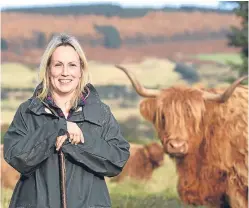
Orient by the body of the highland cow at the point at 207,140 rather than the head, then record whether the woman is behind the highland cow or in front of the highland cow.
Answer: in front

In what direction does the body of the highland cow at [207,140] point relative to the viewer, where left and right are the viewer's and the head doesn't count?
facing the viewer and to the left of the viewer

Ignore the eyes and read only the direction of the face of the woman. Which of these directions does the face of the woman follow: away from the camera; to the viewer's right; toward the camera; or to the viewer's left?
toward the camera

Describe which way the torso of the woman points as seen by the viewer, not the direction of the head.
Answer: toward the camera

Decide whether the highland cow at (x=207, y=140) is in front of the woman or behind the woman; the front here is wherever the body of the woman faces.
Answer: behind

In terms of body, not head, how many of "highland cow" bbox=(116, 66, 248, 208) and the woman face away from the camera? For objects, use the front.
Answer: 0
